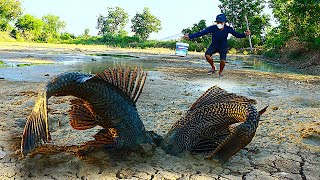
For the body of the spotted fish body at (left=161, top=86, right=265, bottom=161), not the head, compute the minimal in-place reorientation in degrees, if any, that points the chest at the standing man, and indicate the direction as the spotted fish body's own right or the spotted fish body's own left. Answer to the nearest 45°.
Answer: approximately 90° to the spotted fish body's own right

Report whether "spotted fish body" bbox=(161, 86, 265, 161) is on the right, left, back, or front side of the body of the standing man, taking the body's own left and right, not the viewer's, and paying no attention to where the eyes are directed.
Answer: front

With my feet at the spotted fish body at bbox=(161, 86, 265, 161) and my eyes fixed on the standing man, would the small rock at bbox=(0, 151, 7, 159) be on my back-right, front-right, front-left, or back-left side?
back-left

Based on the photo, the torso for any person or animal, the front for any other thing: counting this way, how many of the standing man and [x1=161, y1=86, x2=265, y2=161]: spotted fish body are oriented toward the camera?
1

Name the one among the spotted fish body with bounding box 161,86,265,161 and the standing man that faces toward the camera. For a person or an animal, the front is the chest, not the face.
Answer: the standing man

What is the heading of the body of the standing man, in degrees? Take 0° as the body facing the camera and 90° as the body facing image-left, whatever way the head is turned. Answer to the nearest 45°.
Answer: approximately 0°

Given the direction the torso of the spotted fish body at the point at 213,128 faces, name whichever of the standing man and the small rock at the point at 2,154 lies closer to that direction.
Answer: the small rock

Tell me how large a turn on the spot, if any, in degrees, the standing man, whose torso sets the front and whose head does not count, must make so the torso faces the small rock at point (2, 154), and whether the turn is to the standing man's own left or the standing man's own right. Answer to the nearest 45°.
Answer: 0° — they already face it

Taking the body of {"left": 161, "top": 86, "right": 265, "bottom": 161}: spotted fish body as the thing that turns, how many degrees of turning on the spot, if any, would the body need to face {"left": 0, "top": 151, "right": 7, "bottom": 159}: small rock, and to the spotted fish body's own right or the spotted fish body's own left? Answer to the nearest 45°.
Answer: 0° — it already faces it

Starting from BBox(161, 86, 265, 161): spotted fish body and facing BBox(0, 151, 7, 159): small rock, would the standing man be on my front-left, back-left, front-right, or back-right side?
back-right

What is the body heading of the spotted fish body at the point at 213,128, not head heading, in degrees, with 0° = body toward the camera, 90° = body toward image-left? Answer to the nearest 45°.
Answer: approximately 90°

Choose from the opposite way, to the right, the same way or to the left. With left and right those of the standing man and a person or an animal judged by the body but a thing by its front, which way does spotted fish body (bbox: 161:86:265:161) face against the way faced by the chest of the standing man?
to the right
